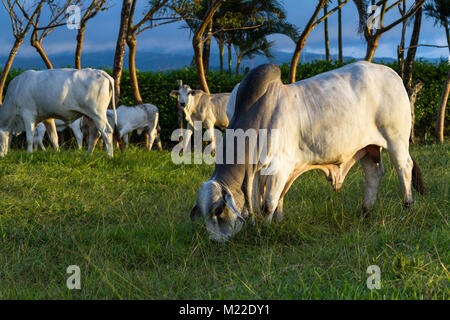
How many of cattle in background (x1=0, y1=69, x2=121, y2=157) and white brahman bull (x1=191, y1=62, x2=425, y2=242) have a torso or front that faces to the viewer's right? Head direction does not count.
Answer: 0

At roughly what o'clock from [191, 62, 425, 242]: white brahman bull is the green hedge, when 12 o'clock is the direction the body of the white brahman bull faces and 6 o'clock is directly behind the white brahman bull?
The green hedge is roughly at 4 o'clock from the white brahman bull.

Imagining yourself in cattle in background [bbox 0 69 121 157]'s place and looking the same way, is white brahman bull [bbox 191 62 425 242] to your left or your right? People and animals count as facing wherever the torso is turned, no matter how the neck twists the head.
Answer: on your left

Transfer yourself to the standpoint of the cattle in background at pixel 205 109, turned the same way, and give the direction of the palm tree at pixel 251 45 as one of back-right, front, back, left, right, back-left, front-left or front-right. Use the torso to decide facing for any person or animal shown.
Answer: back-right

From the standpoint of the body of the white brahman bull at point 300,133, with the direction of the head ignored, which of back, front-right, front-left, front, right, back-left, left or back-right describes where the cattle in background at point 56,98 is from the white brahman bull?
right

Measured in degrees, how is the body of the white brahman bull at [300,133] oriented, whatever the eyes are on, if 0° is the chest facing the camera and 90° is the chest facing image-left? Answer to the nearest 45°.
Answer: approximately 45°

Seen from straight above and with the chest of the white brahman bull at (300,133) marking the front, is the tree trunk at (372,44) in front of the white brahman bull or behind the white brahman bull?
behind

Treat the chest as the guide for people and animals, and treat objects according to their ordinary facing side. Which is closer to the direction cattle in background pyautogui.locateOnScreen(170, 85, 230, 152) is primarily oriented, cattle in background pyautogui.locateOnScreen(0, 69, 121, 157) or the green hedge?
the cattle in background

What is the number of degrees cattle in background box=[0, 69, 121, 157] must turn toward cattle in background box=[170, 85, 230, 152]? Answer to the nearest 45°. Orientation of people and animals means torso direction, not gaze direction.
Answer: approximately 135° to its right

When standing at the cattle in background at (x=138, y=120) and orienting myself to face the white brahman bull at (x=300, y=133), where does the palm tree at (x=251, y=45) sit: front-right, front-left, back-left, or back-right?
back-left

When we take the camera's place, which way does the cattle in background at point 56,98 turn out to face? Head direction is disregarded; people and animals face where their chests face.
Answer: facing to the left of the viewer
